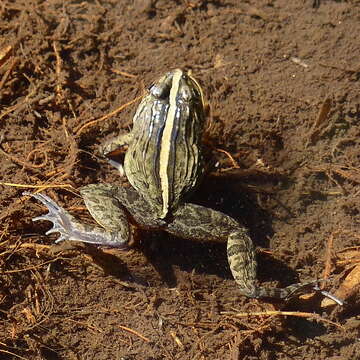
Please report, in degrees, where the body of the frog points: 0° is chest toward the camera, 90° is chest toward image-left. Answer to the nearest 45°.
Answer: approximately 180°
